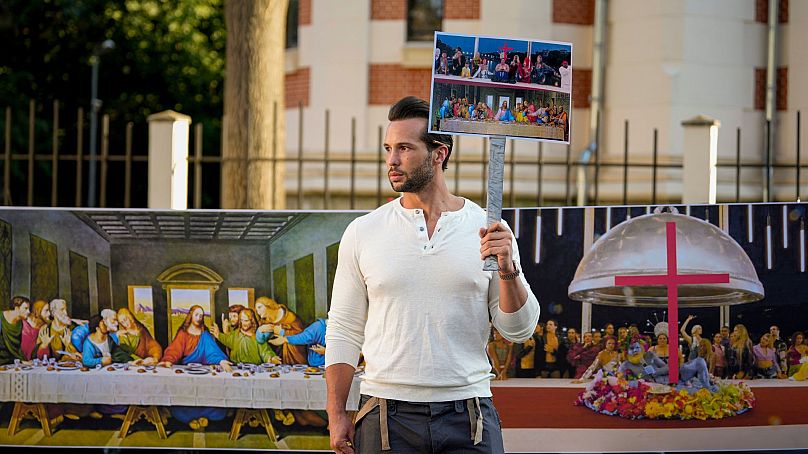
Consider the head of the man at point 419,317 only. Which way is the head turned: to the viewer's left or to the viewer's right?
to the viewer's left

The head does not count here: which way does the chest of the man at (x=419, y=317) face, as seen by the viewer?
toward the camera
